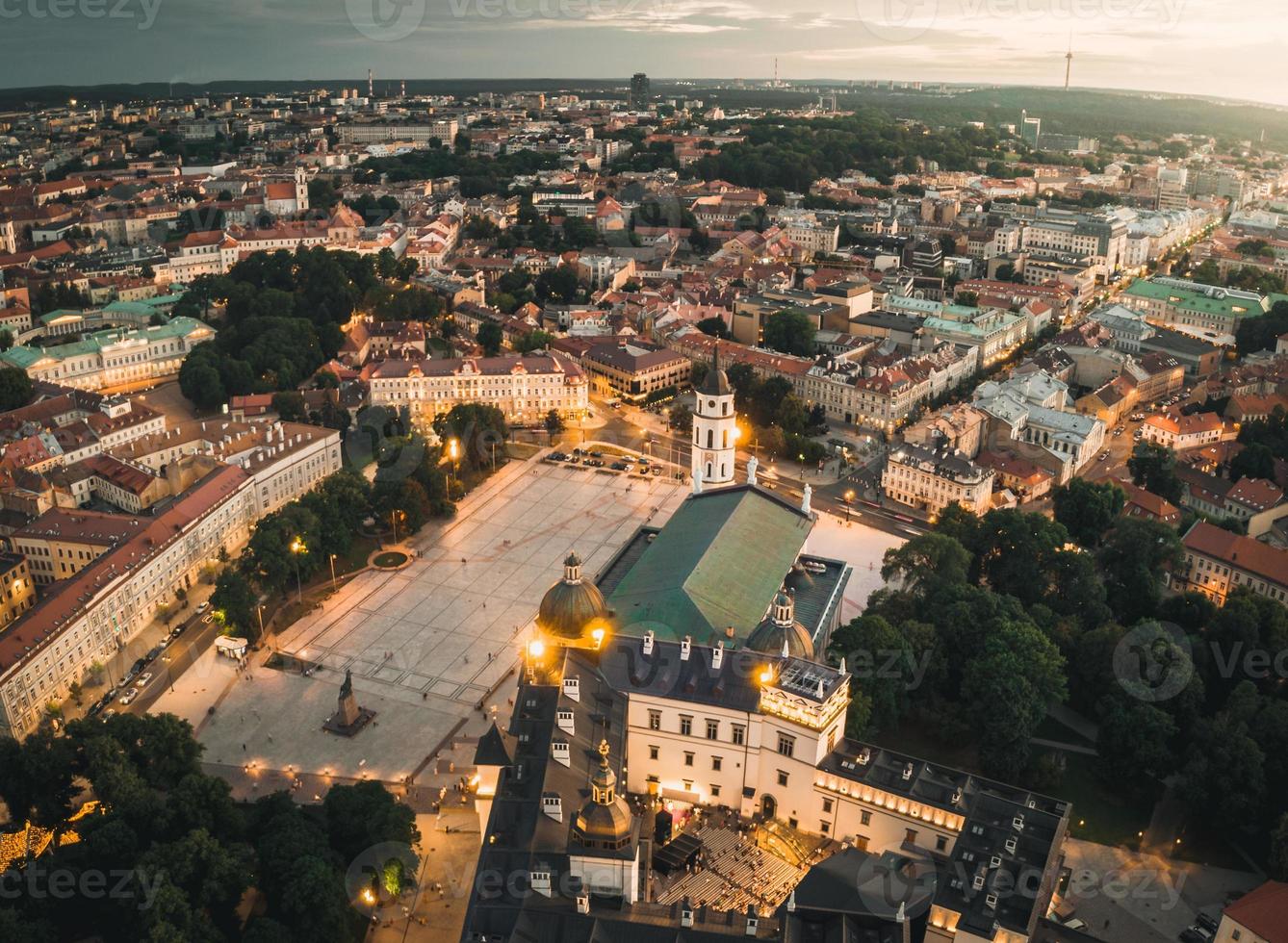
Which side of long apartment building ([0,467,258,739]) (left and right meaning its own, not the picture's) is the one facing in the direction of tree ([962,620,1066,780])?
front

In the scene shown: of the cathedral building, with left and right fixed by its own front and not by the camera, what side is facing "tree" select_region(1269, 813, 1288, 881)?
right

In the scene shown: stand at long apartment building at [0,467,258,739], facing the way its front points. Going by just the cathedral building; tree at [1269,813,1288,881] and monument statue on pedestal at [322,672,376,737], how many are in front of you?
3

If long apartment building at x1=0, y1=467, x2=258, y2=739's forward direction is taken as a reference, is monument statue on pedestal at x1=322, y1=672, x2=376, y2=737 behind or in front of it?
in front

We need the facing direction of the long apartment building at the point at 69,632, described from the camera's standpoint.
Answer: facing the viewer and to the right of the viewer

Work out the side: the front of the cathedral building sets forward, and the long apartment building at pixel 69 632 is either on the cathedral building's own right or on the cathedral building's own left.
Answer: on the cathedral building's own left

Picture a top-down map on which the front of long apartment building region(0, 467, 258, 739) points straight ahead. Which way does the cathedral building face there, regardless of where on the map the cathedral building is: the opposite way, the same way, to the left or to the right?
to the left

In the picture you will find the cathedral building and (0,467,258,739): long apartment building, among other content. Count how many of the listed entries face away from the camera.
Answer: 1

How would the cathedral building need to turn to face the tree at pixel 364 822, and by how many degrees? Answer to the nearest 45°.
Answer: approximately 90° to its left

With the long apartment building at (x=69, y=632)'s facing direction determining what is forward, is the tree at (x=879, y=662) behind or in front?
in front

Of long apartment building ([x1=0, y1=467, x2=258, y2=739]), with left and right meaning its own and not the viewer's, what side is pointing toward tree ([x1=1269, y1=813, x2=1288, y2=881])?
front

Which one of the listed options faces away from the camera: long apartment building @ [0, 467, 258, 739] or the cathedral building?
the cathedral building
